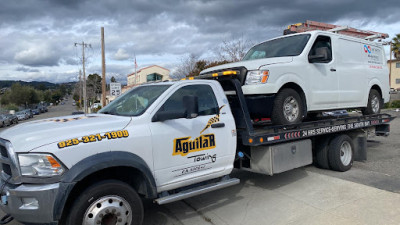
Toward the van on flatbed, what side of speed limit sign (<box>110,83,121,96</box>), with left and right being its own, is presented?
front

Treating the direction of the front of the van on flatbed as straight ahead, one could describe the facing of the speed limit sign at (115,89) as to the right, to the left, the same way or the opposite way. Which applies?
to the left

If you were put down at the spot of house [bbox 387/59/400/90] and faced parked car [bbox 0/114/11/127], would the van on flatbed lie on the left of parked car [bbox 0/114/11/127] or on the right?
left

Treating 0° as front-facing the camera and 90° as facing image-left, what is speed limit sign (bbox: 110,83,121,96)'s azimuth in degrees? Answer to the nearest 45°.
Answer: approximately 0°

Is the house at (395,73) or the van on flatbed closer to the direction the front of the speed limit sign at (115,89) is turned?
the van on flatbed

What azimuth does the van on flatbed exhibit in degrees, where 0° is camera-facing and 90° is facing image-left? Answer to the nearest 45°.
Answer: approximately 45°

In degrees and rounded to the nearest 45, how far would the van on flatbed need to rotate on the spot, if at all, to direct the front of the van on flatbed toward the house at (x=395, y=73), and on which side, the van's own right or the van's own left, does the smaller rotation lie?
approximately 135° to the van's own right

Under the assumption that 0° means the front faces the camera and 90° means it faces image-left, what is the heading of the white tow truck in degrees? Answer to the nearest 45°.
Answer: approximately 45°

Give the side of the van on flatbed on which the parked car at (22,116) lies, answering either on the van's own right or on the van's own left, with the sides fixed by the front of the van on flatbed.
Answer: on the van's own right

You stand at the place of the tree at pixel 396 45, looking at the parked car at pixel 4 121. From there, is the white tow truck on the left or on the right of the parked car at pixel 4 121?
left
